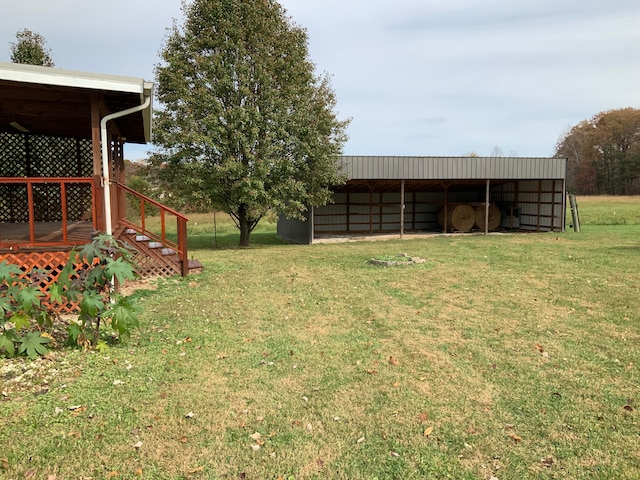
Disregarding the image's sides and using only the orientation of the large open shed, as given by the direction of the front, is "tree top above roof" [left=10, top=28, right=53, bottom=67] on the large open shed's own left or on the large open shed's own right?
on the large open shed's own right

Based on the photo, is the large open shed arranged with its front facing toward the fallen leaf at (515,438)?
yes

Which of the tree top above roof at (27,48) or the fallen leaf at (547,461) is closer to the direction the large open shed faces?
the fallen leaf

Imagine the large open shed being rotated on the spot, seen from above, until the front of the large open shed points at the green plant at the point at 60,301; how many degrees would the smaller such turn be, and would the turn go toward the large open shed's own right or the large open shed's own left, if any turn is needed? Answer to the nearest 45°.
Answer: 0° — it already faces it

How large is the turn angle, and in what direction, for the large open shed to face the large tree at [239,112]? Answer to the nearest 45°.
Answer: approximately 45° to its right

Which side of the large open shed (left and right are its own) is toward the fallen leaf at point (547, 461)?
front

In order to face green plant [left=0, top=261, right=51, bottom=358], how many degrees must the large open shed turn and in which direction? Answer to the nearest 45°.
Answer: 0° — it already faces it

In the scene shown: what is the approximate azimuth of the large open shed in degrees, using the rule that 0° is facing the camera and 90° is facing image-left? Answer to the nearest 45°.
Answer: approximately 0°
